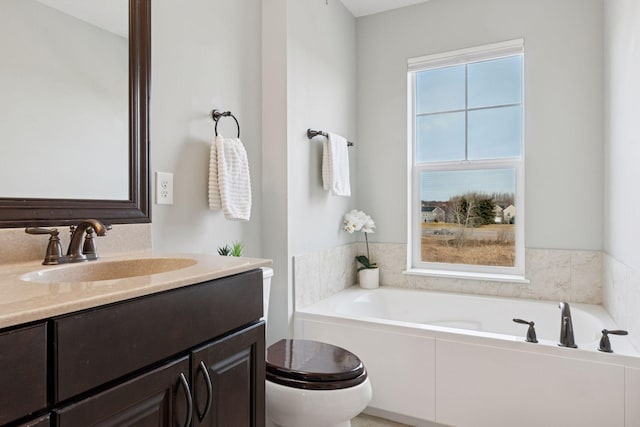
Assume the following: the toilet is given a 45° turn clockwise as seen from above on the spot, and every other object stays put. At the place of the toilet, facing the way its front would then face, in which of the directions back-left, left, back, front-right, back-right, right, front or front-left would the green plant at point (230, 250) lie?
back-right

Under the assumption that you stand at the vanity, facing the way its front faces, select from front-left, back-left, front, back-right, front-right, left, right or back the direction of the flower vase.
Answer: left

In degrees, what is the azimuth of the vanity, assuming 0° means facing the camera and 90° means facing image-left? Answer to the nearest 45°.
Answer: approximately 315°

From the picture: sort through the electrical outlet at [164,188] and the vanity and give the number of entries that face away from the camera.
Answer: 0

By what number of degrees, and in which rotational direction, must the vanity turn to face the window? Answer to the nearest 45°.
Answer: approximately 90° to its left

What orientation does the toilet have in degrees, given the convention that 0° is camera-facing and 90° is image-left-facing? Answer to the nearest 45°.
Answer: approximately 315°

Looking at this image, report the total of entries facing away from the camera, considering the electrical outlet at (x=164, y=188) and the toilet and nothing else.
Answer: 0
